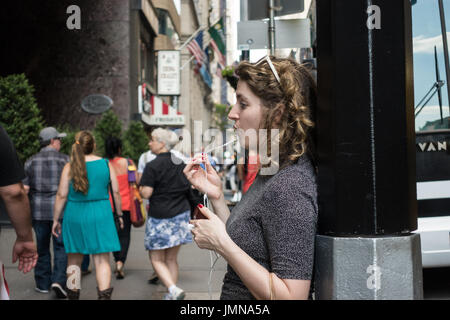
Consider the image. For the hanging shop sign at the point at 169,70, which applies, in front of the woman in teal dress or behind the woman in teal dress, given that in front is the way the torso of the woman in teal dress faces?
in front

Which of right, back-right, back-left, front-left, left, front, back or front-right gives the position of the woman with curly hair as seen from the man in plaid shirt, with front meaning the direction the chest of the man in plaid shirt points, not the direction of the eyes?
back-right

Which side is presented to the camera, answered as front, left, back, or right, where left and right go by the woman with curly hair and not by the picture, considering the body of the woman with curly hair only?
left

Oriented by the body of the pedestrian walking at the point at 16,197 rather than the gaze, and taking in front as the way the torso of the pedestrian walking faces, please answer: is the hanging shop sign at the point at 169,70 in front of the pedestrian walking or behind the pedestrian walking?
in front

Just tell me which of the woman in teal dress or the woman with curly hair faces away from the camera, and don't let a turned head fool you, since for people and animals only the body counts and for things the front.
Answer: the woman in teal dress

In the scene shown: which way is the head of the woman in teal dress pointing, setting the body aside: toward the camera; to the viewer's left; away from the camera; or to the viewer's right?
away from the camera

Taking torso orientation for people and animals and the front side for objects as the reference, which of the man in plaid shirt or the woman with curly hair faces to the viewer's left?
the woman with curly hair

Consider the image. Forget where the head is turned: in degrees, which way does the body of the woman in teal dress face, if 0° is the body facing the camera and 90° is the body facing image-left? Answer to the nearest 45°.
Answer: approximately 180°

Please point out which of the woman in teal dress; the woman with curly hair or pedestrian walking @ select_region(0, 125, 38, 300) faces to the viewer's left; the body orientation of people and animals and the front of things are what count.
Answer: the woman with curly hair

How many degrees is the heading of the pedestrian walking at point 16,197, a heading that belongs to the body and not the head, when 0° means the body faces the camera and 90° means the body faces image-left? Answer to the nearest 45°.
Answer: approximately 180°

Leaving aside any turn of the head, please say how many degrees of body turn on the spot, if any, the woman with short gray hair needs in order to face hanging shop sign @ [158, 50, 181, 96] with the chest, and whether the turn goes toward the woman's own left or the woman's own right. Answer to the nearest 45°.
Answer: approximately 45° to the woman's own right
